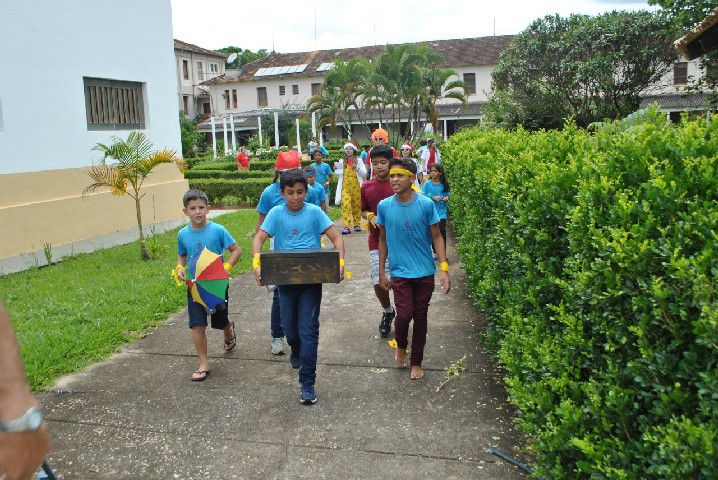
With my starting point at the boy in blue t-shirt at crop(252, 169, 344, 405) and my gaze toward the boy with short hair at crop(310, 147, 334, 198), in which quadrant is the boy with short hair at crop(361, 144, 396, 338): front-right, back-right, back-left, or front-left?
front-right

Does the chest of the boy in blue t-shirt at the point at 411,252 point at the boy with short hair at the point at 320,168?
no

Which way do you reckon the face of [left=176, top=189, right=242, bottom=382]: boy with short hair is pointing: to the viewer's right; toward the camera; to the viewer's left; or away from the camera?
toward the camera

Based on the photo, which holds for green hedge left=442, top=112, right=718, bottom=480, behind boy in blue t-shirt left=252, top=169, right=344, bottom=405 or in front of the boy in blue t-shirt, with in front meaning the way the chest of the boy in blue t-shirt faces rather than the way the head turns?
in front

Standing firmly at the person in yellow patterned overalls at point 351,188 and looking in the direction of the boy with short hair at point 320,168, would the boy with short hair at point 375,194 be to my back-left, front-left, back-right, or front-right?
back-left

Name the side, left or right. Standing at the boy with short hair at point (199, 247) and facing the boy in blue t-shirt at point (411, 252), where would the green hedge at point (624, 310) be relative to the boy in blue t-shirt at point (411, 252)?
right

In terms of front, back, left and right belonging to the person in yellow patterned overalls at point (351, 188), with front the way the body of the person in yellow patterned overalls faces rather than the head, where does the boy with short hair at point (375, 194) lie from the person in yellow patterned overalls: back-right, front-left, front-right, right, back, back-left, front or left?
front

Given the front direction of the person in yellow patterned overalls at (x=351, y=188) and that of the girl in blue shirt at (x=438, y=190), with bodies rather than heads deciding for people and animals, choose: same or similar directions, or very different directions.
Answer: same or similar directions

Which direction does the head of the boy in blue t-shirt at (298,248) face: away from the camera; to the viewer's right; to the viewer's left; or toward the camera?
toward the camera

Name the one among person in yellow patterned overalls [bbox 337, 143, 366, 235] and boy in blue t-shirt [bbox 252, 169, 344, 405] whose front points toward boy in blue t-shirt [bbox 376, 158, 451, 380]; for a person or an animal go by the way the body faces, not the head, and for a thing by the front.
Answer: the person in yellow patterned overalls

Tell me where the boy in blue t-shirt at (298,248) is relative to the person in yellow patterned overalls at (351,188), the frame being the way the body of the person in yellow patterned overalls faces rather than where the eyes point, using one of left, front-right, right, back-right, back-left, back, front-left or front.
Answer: front

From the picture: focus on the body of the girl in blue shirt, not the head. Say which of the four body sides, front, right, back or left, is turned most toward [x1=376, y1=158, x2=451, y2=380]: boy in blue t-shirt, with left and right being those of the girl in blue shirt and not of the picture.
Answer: front

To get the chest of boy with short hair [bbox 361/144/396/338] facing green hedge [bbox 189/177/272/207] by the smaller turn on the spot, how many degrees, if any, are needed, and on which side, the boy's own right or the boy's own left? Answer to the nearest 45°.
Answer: approximately 180°

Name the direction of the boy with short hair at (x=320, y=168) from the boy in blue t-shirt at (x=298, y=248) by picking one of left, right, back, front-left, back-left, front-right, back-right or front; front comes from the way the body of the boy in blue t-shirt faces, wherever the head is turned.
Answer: back

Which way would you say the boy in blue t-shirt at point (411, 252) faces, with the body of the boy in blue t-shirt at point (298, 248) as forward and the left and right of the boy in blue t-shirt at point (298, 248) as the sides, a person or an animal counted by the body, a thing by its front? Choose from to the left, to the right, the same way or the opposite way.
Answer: the same way

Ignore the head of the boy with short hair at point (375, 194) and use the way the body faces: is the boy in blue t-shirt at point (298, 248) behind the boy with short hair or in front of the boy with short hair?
in front

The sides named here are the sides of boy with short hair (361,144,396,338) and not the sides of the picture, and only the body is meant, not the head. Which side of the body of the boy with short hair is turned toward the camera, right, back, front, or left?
front

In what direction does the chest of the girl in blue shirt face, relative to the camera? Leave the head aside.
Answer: toward the camera

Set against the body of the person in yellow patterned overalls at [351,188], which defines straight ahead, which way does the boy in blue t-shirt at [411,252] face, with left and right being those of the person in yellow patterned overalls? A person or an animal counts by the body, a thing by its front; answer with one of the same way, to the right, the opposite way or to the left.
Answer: the same way

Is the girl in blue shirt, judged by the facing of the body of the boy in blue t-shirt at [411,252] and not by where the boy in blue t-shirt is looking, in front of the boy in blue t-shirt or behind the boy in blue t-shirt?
behind

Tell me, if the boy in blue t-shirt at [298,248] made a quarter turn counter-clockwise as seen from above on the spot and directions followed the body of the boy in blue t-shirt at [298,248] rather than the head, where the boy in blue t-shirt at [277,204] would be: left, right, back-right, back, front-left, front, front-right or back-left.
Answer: left

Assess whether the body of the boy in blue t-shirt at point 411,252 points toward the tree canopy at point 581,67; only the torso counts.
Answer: no
